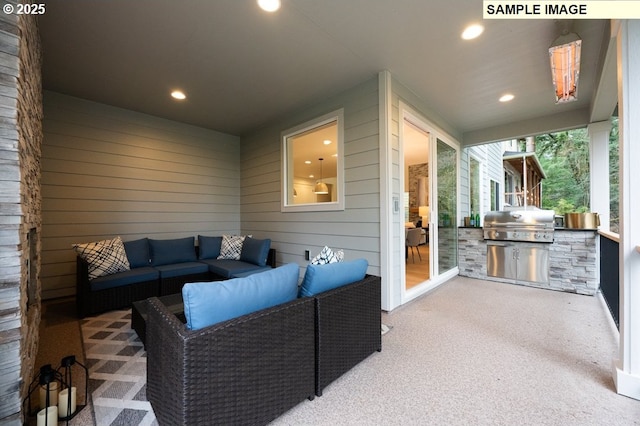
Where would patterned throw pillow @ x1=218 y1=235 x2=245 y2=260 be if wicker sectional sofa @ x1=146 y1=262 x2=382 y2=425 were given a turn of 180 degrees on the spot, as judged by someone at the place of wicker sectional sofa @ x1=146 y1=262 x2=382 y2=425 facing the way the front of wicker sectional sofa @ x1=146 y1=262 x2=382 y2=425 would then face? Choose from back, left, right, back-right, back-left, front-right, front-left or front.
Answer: back-left

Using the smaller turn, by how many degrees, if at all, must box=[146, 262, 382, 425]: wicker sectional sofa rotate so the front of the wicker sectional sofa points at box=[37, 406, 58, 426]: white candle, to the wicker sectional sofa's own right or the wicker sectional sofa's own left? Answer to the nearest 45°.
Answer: approximately 45° to the wicker sectional sofa's own left

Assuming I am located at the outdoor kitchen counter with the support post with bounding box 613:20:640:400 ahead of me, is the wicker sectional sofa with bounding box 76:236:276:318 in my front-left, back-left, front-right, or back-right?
front-right

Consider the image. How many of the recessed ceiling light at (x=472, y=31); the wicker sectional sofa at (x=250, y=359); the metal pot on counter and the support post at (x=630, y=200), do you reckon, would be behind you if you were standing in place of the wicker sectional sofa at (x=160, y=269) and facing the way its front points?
0

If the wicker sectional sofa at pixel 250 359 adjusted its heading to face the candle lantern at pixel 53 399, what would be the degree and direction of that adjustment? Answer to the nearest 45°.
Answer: approximately 45° to its left

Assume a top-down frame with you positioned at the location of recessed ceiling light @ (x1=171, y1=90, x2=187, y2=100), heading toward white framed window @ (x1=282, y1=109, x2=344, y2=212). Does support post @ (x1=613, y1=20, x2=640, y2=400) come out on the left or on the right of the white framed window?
right

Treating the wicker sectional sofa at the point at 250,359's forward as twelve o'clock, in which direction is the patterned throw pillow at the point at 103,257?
The patterned throw pillow is roughly at 12 o'clock from the wicker sectional sofa.

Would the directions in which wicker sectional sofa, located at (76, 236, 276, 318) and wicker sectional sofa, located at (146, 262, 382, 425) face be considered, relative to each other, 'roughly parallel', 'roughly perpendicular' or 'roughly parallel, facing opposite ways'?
roughly parallel, facing opposite ways

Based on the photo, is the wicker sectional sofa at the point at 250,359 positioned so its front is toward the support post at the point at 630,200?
no

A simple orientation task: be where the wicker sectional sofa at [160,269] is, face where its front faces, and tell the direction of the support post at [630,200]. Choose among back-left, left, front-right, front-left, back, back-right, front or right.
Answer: front

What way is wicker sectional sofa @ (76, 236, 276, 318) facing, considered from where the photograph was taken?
facing the viewer and to the right of the viewer

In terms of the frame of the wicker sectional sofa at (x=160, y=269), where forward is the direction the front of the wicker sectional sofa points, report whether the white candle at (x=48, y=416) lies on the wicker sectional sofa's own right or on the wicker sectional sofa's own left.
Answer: on the wicker sectional sofa's own right

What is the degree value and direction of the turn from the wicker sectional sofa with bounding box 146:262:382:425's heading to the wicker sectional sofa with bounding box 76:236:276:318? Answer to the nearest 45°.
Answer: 0° — it already faces it

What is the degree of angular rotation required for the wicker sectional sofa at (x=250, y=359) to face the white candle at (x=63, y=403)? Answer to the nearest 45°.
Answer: approximately 45° to its left

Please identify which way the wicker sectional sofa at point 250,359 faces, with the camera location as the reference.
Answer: facing away from the viewer and to the left of the viewer
